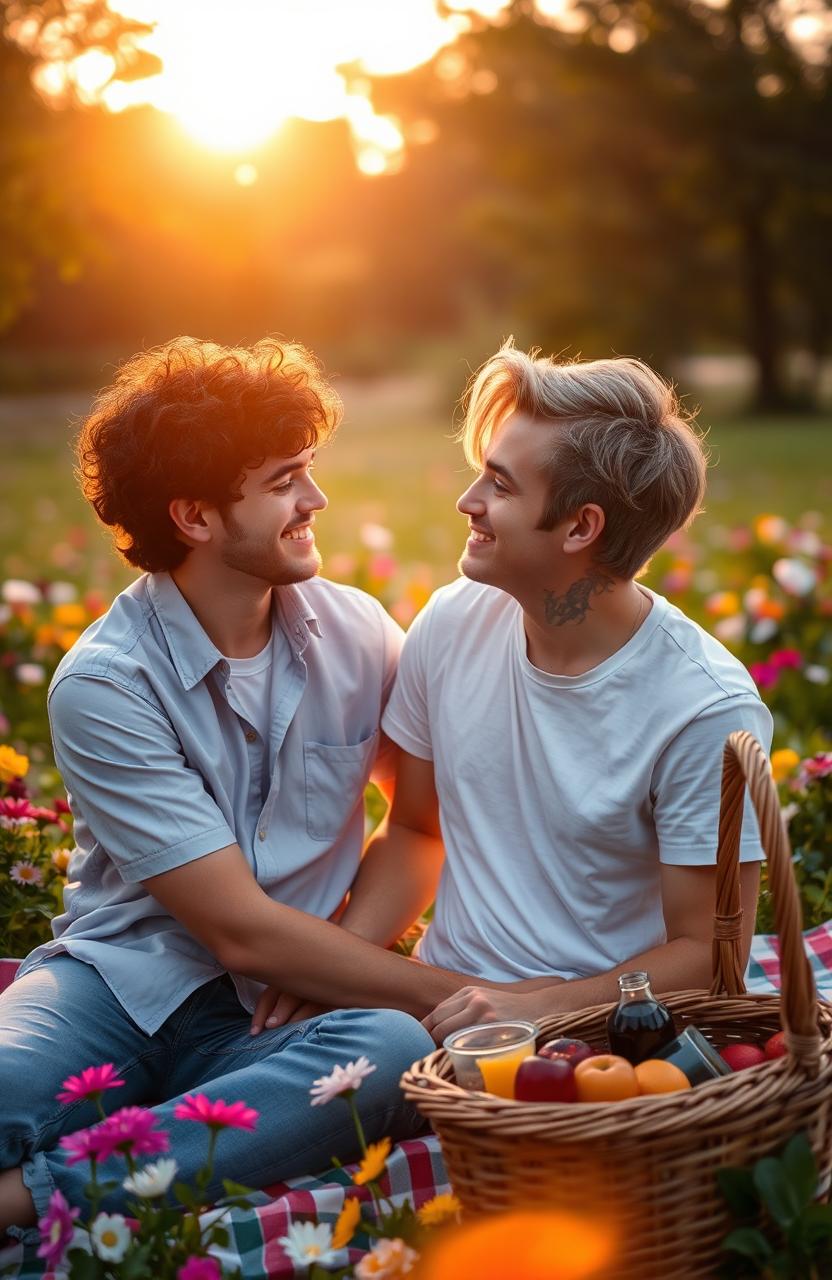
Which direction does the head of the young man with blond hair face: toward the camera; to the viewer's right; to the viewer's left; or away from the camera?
to the viewer's left

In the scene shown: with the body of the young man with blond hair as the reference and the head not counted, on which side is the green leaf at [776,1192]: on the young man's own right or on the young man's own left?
on the young man's own left

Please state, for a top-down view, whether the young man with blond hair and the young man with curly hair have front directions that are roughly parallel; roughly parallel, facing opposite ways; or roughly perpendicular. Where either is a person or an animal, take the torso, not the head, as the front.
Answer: roughly perpendicular

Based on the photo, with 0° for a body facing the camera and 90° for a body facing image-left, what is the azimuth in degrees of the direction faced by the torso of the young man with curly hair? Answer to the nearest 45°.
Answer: approximately 315°

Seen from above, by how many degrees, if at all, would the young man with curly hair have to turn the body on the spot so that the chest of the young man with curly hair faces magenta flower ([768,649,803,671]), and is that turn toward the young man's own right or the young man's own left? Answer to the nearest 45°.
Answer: approximately 90° to the young man's own left

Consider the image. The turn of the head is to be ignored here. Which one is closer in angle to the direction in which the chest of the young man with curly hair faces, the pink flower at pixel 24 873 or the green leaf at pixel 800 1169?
the green leaf

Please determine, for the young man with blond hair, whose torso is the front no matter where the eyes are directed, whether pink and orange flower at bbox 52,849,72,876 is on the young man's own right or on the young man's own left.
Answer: on the young man's own right

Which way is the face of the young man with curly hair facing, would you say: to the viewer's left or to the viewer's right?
to the viewer's right

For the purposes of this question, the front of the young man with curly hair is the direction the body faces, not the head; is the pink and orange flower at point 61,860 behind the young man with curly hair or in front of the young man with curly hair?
behind

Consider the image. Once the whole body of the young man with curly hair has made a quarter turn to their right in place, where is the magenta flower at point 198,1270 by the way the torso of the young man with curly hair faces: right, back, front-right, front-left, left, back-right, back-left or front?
front-left

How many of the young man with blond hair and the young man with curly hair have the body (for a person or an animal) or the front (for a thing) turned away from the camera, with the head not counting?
0

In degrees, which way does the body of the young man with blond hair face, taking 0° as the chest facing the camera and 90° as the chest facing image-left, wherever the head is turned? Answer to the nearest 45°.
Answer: approximately 45°

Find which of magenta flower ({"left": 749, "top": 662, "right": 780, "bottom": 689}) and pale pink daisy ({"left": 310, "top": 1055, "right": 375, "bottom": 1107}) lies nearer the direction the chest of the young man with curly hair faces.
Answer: the pale pink daisy

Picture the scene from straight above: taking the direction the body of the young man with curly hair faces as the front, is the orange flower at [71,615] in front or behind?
behind

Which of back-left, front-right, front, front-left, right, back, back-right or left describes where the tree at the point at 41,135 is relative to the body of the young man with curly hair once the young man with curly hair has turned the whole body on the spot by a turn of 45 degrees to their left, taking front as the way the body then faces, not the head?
left
